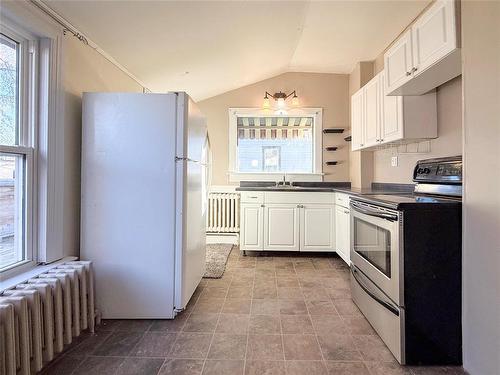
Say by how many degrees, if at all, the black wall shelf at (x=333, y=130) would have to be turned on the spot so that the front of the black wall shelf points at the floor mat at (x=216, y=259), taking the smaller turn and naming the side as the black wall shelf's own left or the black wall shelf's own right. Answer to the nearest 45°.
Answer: approximately 45° to the black wall shelf's own right

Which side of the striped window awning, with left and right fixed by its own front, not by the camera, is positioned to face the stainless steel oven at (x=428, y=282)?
front

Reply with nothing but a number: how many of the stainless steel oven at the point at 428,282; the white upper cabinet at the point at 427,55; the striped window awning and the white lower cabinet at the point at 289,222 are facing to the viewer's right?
0

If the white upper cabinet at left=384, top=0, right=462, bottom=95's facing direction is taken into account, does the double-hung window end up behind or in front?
in front

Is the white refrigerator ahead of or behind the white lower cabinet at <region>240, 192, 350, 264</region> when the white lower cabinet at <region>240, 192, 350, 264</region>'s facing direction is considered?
ahead

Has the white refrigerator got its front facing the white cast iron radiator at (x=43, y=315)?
no

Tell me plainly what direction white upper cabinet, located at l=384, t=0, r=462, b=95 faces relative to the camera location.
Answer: facing the viewer and to the left of the viewer

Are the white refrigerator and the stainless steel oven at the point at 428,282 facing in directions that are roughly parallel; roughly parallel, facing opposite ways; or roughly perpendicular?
roughly parallel, facing opposite ways

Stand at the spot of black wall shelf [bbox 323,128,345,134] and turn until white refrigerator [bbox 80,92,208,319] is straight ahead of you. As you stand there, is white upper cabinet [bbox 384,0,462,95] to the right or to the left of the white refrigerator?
left

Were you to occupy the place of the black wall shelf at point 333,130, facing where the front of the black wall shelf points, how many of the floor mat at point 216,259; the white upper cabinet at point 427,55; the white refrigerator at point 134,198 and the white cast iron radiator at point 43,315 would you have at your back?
0

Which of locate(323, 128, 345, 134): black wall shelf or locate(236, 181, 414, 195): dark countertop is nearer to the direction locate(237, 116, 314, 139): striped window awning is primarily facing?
the dark countertop

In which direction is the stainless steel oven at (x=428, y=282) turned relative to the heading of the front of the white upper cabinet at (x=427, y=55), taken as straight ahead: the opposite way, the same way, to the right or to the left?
the same way

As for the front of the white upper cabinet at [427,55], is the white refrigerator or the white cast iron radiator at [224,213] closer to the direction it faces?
the white refrigerator

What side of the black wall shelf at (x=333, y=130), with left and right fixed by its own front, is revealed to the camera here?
front

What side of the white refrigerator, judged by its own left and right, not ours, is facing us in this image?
right

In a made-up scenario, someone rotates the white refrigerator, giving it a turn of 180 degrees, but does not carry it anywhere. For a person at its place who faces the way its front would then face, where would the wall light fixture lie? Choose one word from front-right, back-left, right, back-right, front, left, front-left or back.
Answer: back-right
